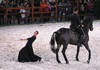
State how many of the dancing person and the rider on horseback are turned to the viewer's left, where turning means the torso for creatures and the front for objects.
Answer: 1
